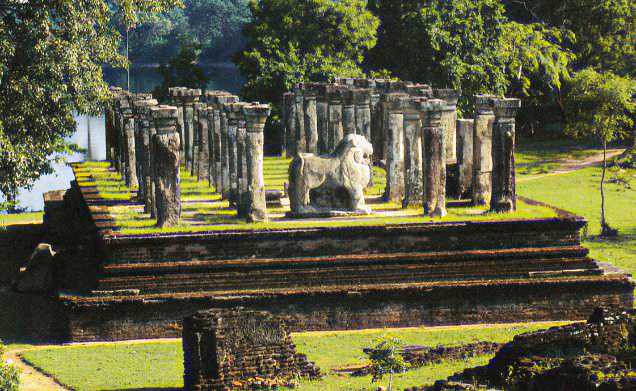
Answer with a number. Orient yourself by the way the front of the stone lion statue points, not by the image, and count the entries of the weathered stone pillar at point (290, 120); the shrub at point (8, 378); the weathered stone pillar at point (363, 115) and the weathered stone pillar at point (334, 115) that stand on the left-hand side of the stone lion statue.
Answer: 3

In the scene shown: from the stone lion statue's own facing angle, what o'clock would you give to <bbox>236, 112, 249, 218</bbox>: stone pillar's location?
The stone pillar is roughly at 7 o'clock from the stone lion statue.

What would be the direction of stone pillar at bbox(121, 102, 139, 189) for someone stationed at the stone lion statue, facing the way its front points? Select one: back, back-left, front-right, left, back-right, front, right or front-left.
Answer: back-left

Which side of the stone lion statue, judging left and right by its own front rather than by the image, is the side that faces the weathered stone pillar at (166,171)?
back

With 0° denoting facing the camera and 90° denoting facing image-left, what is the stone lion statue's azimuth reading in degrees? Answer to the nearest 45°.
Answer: approximately 270°

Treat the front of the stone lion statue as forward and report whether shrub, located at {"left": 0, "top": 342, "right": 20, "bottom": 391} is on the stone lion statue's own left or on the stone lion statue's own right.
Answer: on the stone lion statue's own right

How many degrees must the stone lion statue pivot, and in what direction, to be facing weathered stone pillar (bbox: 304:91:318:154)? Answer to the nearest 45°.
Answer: approximately 90° to its left

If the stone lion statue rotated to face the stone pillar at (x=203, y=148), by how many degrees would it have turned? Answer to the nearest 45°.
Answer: approximately 135° to its left

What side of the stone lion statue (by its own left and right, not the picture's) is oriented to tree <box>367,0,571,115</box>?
left

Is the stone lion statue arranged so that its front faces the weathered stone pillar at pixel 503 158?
yes
